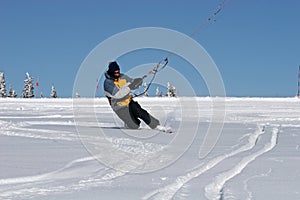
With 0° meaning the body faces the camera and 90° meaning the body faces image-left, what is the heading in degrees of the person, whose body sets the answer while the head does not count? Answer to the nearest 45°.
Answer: approximately 315°
